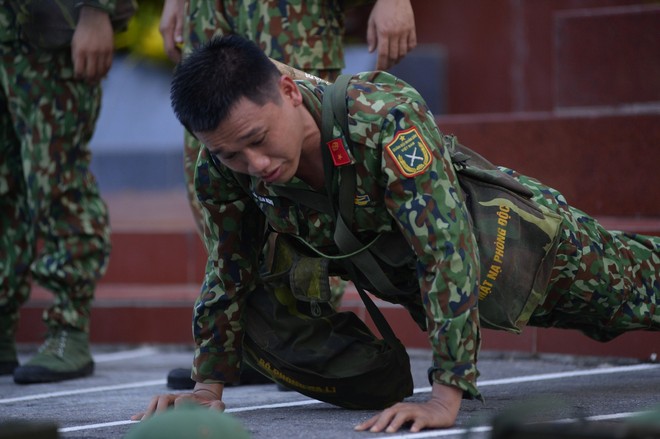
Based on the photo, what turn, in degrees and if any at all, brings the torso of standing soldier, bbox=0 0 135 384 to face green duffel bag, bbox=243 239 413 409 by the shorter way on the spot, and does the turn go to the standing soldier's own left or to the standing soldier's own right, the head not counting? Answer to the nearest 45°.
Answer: approximately 90° to the standing soldier's own left

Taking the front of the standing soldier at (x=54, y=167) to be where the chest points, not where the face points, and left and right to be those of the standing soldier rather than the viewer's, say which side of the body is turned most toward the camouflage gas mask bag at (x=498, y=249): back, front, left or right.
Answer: left

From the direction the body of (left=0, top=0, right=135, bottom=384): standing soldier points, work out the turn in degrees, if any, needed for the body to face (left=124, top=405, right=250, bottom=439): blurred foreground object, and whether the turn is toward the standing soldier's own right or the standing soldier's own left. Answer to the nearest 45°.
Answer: approximately 45° to the standing soldier's own left

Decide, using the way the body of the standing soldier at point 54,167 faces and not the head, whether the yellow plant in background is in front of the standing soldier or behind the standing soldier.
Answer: behind

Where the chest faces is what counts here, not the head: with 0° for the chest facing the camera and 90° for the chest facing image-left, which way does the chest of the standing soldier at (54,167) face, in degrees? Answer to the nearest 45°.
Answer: approximately 45°
